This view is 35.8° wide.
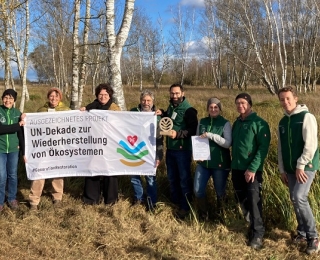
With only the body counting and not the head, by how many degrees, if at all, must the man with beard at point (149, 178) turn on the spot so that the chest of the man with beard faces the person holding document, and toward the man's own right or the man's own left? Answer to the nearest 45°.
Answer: approximately 45° to the man's own left

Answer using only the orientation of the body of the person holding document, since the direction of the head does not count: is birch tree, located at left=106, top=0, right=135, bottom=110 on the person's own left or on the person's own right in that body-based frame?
on the person's own right

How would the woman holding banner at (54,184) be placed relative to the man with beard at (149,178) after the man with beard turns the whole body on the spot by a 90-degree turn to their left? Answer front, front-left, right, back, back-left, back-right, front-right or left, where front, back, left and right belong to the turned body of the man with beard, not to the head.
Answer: back

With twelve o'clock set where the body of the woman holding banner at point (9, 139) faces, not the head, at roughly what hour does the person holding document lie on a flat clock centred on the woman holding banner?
The person holding document is roughly at 10 o'clock from the woman holding banner.

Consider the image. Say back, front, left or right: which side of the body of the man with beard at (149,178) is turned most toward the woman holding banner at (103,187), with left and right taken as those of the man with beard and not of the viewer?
right
